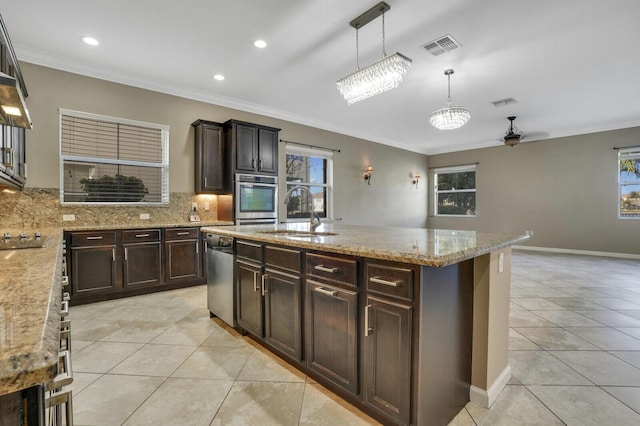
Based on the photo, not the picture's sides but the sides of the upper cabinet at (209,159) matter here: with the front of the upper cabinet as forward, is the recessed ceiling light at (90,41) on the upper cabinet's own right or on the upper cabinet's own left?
on the upper cabinet's own right

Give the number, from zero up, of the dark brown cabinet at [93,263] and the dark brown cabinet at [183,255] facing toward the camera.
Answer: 2

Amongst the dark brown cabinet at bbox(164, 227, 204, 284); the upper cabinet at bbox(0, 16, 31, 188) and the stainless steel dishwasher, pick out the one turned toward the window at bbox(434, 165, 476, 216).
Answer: the upper cabinet

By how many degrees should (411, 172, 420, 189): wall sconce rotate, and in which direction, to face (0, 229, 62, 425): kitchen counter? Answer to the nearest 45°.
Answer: approximately 45° to its right

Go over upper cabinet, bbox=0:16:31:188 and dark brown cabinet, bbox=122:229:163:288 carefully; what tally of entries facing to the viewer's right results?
1

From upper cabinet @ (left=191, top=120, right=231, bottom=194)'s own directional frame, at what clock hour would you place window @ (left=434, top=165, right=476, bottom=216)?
The window is roughly at 10 o'clock from the upper cabinet.

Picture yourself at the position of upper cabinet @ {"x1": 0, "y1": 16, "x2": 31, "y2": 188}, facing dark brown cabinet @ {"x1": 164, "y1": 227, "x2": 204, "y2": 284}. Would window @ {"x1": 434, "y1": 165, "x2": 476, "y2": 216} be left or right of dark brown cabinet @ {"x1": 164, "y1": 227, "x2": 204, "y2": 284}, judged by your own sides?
right

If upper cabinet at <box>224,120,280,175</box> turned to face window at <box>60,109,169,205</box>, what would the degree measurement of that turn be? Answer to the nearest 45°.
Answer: approximately 135° to its right

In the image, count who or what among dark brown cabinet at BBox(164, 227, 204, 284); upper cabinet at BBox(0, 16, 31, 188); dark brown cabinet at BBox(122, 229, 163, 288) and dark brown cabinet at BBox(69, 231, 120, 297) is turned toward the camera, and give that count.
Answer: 3

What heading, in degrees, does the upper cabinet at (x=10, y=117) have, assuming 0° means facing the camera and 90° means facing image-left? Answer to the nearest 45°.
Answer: approximately 270°

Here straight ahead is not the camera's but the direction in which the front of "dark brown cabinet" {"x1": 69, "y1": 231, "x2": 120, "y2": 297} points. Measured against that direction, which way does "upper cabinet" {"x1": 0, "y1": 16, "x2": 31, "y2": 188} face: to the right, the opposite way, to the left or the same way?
to the left

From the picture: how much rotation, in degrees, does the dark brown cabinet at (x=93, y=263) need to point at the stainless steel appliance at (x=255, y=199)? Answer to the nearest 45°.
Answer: approximately 90° to its left
